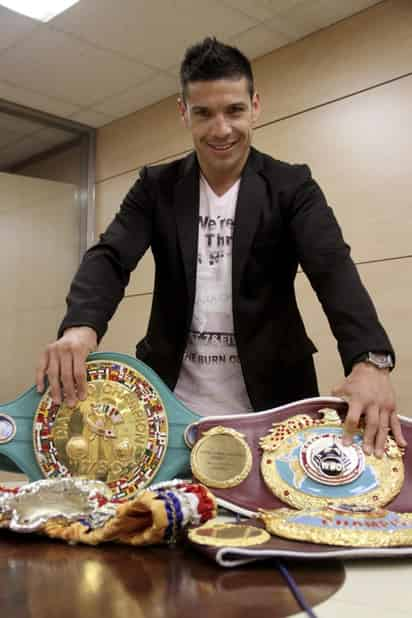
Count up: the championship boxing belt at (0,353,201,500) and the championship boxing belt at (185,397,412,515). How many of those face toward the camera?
2

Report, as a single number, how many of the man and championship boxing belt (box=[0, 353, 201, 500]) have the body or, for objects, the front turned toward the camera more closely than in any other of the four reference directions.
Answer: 2

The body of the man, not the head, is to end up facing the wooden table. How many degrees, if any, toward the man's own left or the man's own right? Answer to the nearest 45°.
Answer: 0° — they already face it

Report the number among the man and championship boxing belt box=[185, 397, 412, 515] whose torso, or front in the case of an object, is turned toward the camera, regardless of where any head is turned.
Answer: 2

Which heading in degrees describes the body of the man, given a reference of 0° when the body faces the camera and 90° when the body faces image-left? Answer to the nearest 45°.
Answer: approximately 0°
